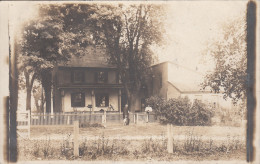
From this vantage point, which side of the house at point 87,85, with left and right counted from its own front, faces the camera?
front
